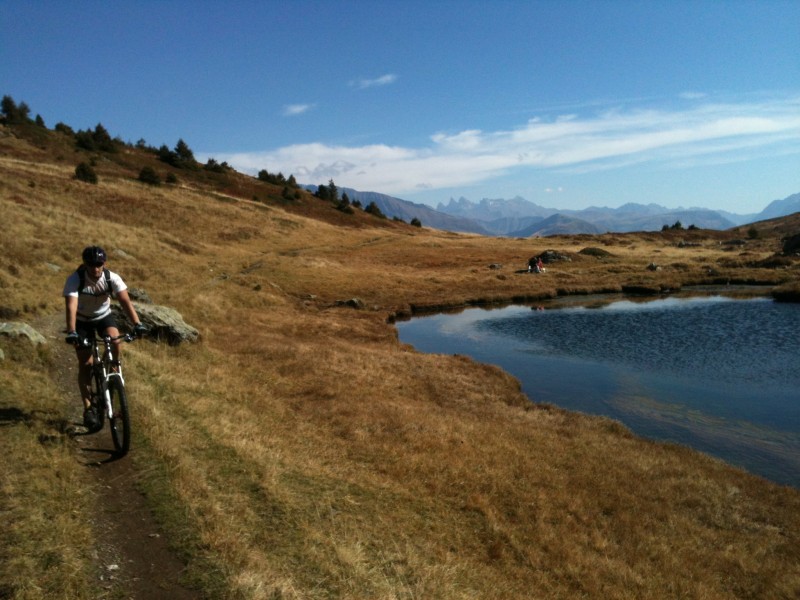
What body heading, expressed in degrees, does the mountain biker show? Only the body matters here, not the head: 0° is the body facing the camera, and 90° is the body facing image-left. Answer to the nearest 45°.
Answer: approximately 0°

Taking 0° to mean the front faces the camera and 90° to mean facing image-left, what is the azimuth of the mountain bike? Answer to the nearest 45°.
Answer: approximately 0°
